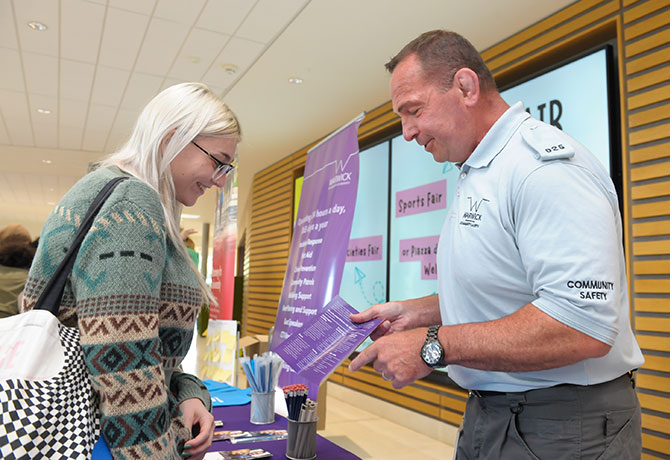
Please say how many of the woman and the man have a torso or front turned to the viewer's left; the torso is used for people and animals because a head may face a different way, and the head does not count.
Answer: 1

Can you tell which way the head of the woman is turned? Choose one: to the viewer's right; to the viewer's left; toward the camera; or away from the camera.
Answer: to the viewer's right

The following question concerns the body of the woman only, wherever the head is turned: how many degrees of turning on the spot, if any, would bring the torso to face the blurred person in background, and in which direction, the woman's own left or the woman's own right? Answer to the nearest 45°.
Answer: approximately 90° to the woman's own left

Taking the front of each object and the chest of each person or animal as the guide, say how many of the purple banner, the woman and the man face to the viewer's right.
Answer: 1

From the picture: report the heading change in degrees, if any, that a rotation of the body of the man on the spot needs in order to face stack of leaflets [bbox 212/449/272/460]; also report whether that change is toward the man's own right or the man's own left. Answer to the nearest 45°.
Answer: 0° — they already face it

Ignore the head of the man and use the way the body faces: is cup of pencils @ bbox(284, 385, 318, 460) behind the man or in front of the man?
in front

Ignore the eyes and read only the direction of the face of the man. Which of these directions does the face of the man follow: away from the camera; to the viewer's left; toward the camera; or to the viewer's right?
to the viewer's left

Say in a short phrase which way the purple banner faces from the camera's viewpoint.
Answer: facing the viewer and to the left of the viewer

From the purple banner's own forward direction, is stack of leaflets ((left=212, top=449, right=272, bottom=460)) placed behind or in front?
in front

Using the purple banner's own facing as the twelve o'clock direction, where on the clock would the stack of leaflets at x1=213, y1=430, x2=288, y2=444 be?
The stack of leaflets is roughly at 11 o'clock from the purple banner.

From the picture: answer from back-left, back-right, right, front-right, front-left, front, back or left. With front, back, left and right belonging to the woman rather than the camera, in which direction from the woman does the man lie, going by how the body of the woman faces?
front

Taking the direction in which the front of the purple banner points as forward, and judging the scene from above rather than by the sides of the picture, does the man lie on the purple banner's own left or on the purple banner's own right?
on the purple banner's own left

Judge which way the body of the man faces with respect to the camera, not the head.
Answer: to the viewer's left

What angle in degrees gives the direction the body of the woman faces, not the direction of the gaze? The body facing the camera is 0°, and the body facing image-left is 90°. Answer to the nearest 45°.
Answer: approximately 270°
